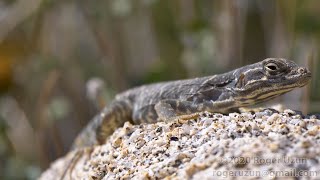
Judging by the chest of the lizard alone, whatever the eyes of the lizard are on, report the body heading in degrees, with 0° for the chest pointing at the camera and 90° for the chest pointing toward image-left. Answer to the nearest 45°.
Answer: approximately 270°
